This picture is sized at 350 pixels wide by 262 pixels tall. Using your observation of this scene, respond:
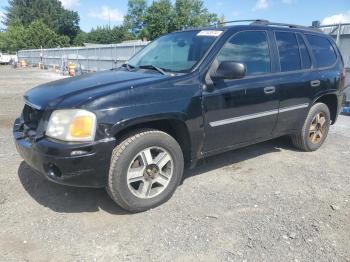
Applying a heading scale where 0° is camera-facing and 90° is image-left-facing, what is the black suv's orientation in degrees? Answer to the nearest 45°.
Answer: approximately 45°
